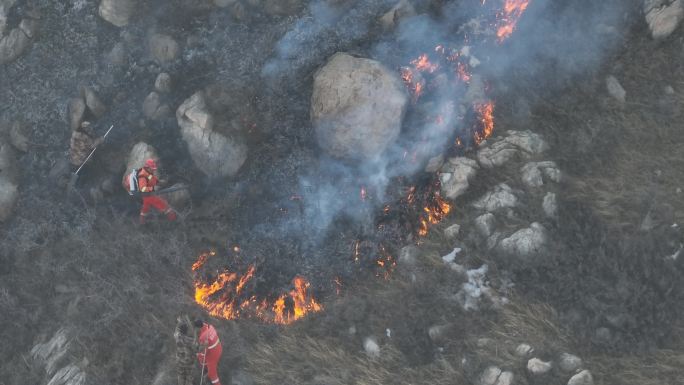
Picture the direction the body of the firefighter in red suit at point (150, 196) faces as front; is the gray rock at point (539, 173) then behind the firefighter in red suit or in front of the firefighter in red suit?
in front

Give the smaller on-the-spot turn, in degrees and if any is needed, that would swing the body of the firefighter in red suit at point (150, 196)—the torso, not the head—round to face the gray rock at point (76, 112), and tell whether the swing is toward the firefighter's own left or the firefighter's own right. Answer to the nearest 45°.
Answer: approximately 90° to the firefighter's own left

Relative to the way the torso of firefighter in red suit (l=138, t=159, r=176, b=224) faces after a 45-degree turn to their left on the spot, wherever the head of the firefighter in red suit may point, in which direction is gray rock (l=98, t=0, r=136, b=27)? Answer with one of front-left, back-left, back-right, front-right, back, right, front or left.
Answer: front-left

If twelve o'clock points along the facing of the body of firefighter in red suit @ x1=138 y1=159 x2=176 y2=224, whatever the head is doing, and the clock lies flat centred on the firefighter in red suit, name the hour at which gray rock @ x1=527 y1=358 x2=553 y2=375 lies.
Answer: The gray rock is roughly at 2 o'clock from the firefighter in red suit.

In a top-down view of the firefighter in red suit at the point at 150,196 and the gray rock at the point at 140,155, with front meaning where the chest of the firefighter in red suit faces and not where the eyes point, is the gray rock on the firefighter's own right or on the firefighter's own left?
on the firefighter's own left

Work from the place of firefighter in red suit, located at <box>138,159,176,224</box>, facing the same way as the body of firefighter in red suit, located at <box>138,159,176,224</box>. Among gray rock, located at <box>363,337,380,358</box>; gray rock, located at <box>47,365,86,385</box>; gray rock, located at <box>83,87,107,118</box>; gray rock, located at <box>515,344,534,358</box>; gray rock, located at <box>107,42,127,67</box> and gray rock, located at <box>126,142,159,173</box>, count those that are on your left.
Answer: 3

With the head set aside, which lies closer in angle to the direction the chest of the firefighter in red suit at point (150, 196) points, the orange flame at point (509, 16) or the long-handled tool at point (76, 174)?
the orange flame

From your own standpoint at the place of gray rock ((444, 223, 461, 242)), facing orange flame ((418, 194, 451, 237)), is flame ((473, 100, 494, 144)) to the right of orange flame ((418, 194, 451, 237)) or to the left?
right

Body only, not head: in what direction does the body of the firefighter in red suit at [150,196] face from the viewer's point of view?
to the viewer's right

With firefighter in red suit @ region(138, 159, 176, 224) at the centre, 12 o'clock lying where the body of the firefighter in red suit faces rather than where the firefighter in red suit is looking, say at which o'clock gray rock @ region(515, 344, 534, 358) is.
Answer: The gray rock is roughly at 2 o'clock from the firefighter in red suit.

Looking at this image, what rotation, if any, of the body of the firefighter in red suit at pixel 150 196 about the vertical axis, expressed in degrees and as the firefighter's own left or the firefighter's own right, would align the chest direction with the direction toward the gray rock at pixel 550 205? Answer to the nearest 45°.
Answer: approximately 45° to the firefighter's own right

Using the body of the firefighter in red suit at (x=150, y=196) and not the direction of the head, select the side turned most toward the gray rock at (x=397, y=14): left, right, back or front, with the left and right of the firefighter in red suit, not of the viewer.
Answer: left

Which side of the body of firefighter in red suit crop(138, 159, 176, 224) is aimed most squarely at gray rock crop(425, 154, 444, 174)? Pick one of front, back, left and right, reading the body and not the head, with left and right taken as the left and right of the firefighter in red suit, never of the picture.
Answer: front
